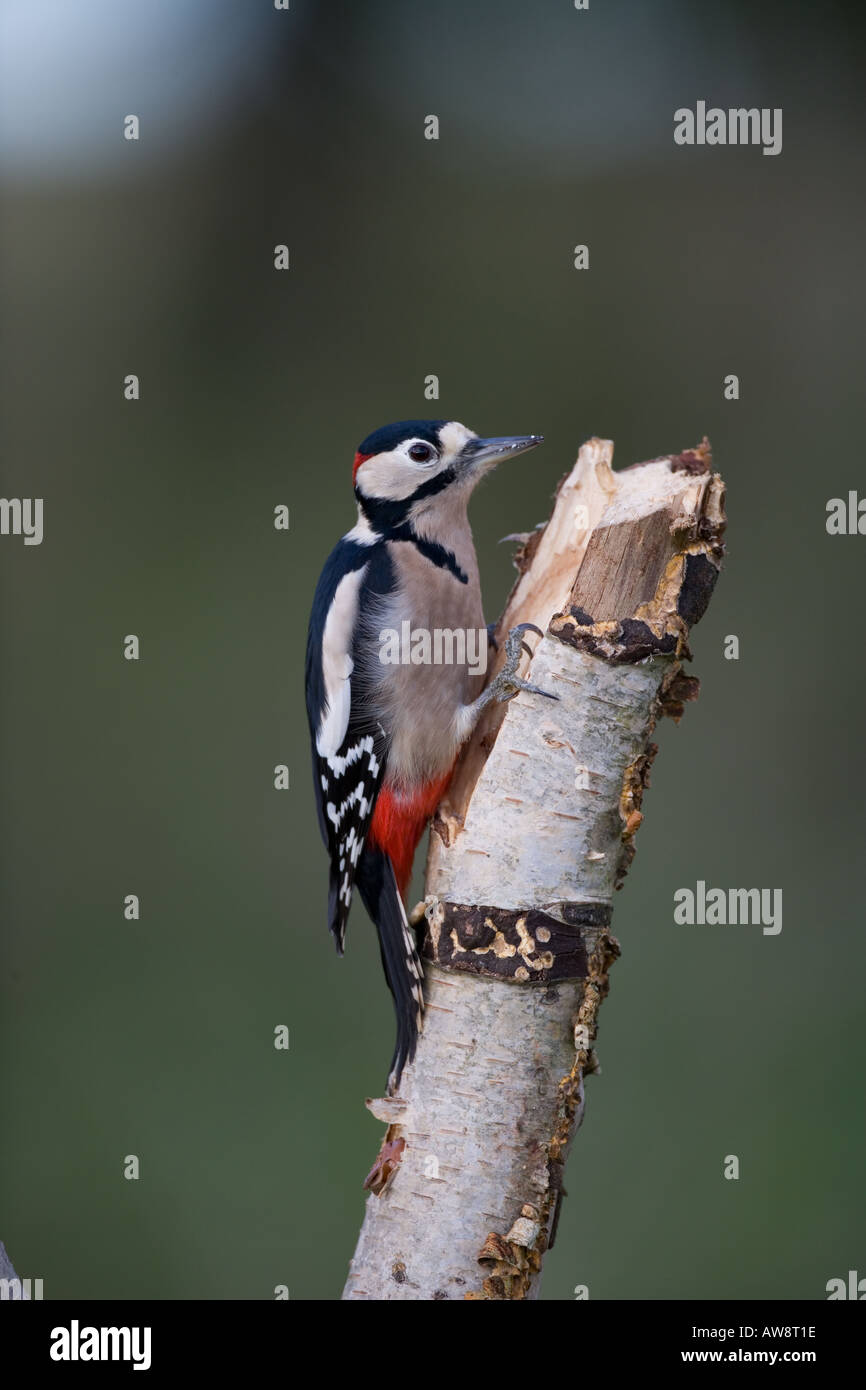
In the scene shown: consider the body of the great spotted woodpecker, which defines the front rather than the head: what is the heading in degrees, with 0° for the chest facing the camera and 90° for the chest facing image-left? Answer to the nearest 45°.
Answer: approximately 270°
